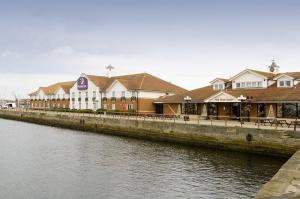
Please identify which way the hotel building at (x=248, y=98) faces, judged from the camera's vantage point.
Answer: facing the viewer

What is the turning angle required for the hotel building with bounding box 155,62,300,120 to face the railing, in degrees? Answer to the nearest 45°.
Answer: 0° — it already faces it

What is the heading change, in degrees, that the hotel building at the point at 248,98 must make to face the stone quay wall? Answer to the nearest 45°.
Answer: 0° — it already faces it
